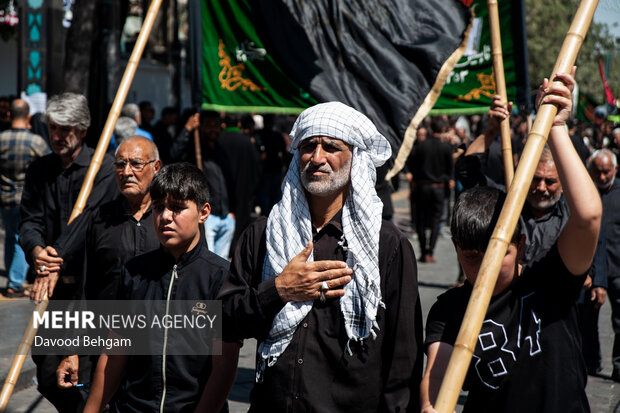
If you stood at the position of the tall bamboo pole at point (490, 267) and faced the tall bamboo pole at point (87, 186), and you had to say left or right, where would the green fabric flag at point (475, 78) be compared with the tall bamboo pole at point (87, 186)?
right

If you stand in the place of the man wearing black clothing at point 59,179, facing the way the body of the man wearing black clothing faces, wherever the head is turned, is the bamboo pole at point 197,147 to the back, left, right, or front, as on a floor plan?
left

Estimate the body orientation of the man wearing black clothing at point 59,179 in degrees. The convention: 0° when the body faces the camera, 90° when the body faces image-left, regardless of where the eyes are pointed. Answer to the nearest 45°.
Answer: approximately 315°
